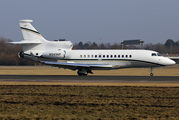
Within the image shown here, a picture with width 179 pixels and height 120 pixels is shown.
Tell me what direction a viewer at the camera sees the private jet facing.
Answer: facing to the right of the viewer
